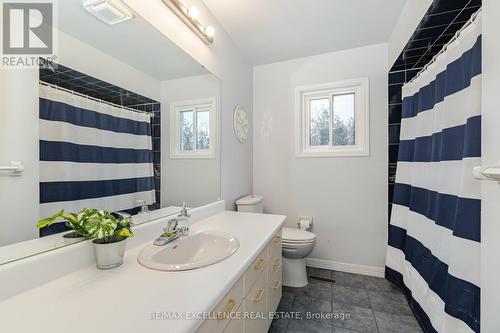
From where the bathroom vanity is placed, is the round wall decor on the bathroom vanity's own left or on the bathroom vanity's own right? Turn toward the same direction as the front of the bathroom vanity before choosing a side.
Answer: on the bathroom vanity's own left

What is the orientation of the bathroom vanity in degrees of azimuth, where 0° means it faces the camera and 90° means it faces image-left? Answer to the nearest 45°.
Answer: approximately 315°

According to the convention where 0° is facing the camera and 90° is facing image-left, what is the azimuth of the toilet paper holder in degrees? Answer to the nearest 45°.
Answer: approximately 0°

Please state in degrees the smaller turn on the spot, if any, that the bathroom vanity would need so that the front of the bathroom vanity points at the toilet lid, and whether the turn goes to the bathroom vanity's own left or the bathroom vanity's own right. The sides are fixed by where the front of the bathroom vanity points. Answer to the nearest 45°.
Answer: approximately 90° to the bathroom vanity's own left

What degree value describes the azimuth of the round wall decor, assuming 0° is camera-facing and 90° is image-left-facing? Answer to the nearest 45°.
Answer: approximately 315°

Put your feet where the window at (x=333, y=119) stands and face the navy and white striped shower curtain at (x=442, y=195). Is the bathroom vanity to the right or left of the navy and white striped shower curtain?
right
